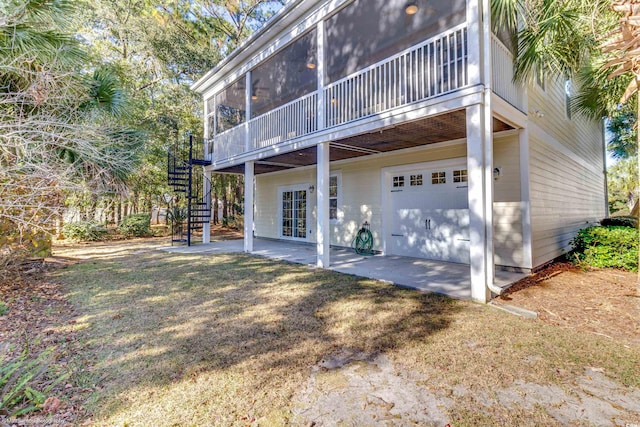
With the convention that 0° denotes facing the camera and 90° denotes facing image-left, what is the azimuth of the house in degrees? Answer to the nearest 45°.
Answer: approximately 45°

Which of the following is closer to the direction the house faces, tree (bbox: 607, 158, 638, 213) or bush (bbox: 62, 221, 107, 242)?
the bush

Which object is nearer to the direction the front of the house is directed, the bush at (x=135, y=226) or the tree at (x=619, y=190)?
the bush

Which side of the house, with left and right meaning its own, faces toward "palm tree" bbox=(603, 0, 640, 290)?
left

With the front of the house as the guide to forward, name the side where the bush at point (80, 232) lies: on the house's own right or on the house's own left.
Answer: on the house's own right

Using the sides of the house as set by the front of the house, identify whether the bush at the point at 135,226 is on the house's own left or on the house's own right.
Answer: on the house's own right

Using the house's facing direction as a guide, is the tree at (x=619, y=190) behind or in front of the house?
behind

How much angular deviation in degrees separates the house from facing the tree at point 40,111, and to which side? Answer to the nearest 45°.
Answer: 0° — it already faces it

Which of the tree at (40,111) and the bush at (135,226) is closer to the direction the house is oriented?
the tree
